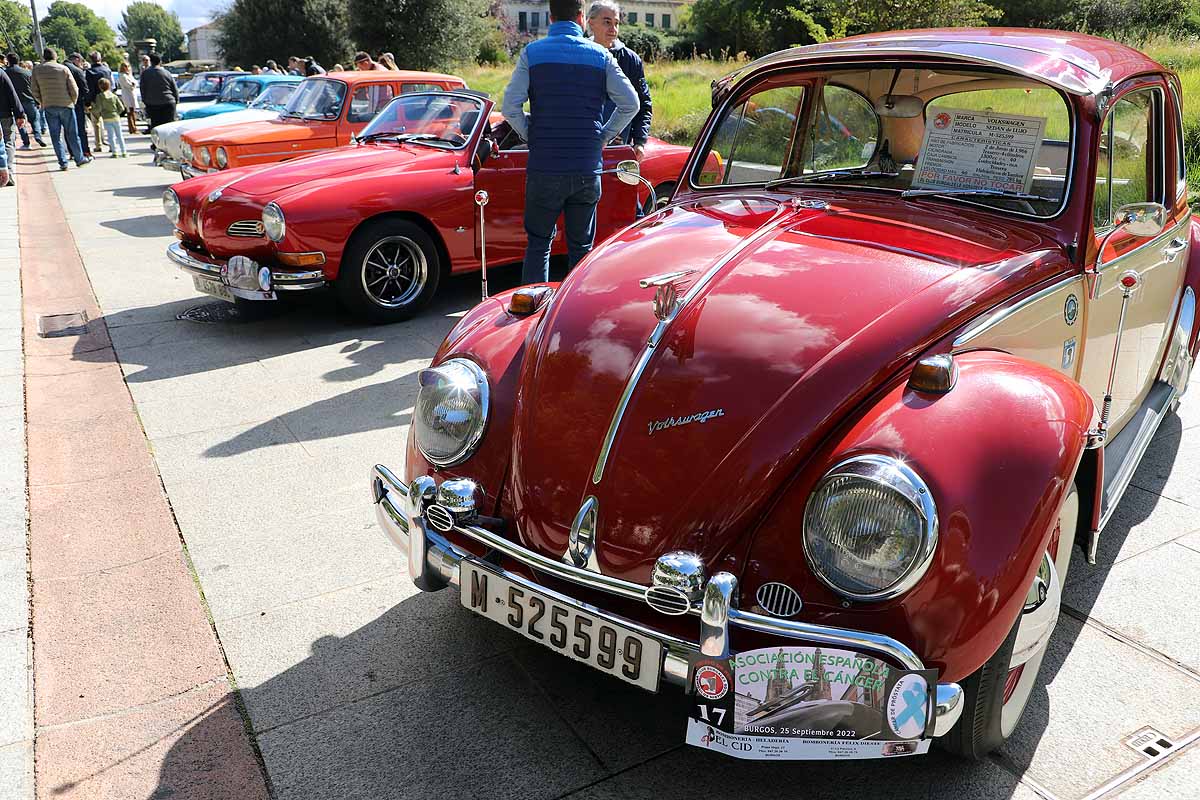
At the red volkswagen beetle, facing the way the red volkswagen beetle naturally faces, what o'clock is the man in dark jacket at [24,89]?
The man in dark jacket is roughly at 3 o'clock from the red volkswagen beetle.

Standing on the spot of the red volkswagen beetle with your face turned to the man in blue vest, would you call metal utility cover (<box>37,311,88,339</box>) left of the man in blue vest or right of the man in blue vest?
left

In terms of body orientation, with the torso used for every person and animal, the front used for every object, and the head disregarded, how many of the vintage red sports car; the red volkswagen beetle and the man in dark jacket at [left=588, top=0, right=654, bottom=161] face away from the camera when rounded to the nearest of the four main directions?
0

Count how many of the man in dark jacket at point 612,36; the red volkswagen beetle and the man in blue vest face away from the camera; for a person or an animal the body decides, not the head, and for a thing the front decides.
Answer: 1

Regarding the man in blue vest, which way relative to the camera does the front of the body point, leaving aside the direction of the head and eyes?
away from the camera

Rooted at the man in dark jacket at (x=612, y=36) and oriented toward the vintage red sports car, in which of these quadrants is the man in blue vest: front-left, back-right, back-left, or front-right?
front-left

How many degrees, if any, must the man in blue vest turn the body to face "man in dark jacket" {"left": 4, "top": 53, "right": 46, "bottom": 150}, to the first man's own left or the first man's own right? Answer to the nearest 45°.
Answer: approximately 45° to the first man's own left

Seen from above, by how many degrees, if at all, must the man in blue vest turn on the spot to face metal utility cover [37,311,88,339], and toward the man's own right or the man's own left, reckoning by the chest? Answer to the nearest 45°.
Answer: approximately 90° to the man's own left

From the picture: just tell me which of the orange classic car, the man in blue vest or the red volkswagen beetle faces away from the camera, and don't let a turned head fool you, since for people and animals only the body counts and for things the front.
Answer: the man in blue vest

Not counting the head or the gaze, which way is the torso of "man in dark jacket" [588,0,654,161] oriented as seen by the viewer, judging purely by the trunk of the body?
toward the camera
